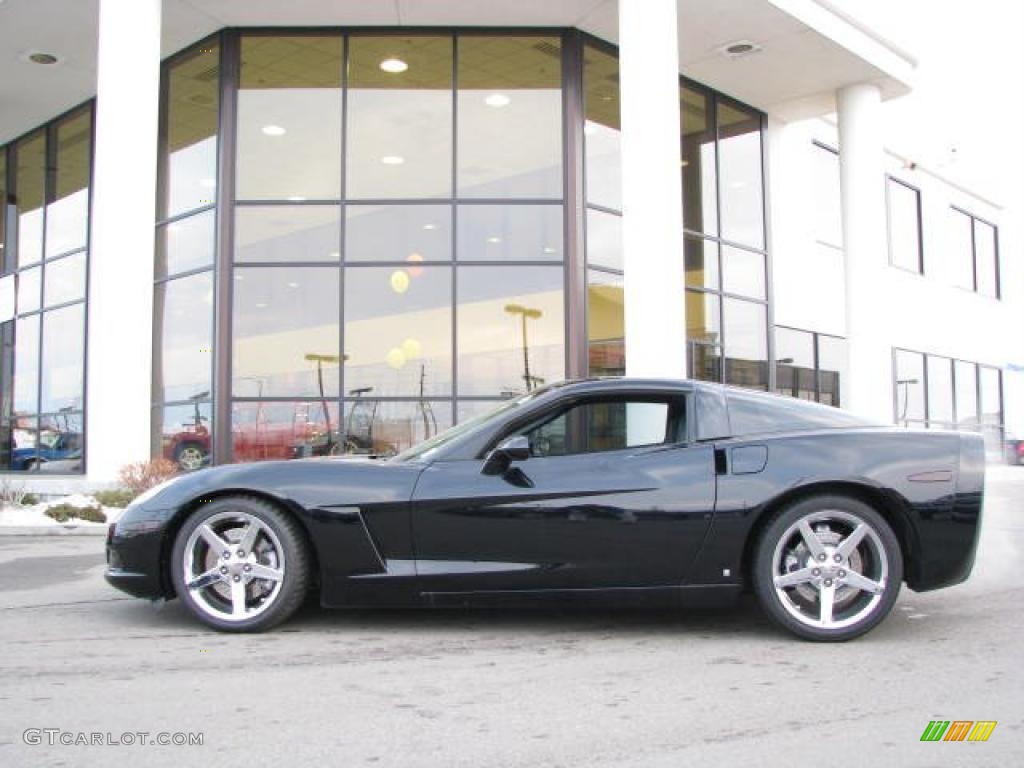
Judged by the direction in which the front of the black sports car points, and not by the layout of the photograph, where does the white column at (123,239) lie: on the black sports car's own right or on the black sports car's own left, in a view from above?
on the black sports car's own right

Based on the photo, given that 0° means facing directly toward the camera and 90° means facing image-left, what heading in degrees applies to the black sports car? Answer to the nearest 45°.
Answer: approximately 90°

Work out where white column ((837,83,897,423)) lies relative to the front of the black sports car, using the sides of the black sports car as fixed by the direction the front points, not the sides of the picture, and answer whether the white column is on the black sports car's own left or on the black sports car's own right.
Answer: on the black sports car's own right

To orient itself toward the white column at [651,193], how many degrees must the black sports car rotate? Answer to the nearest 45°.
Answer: approximately 90° to its right
